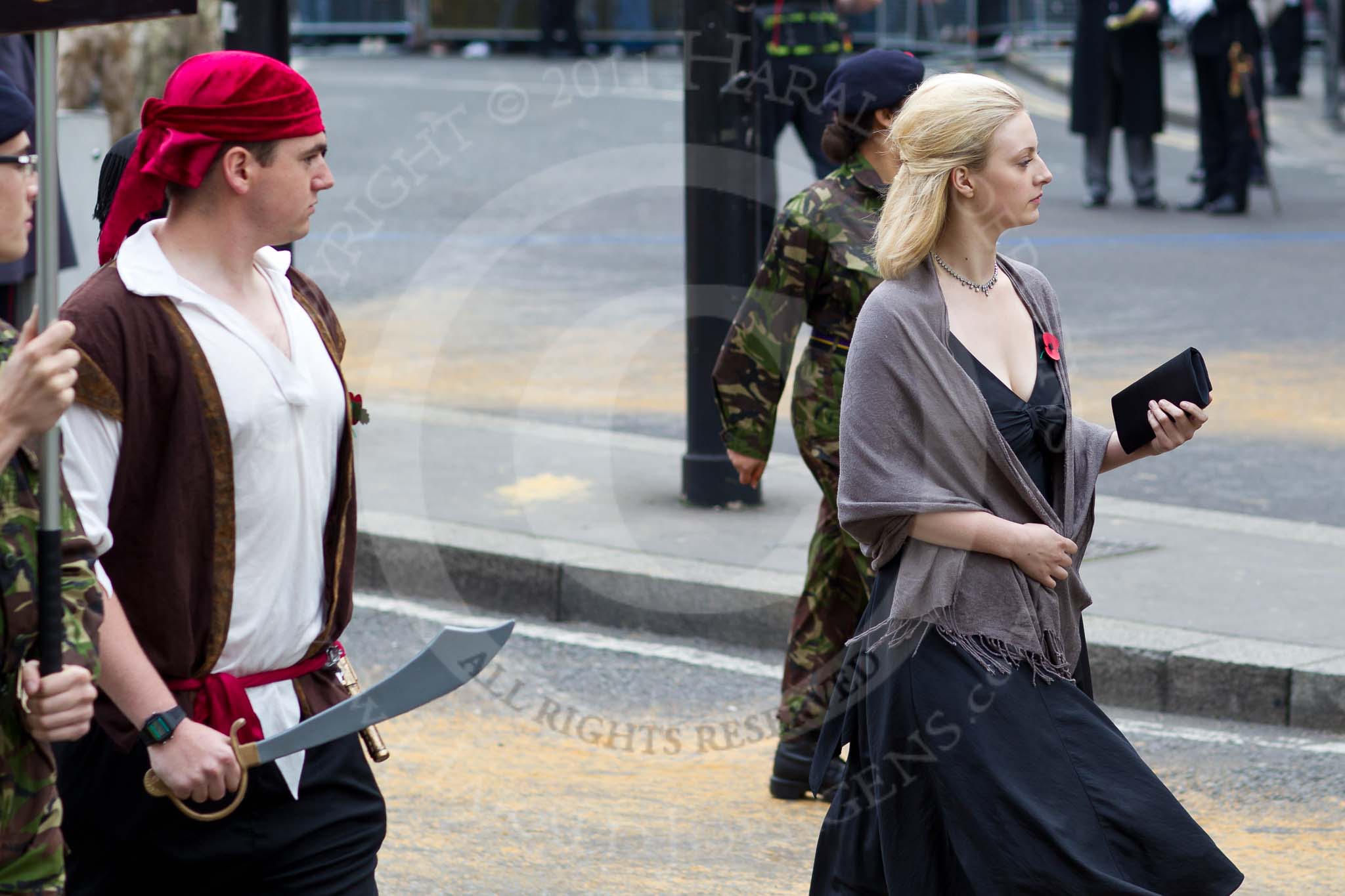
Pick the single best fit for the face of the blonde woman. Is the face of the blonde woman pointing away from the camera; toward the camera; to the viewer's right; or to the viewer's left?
to the viewer's right

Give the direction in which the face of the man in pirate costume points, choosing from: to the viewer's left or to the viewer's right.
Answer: to the viewer's right

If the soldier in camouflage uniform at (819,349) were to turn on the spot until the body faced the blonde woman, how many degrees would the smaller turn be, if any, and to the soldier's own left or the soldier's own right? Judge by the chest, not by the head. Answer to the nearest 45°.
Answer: approximately 90° to the soldier's own right

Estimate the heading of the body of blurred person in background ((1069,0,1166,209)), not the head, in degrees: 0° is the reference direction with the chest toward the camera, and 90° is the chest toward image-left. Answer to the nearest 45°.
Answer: approximately 0°

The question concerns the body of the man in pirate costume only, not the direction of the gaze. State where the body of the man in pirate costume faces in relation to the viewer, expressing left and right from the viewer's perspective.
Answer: facing the viewer and to the right of the viewer

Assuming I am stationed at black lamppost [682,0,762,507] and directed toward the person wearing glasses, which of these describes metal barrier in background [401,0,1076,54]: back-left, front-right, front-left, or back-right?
back-right

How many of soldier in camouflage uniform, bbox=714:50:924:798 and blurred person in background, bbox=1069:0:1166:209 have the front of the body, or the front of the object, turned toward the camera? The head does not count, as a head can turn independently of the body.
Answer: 1

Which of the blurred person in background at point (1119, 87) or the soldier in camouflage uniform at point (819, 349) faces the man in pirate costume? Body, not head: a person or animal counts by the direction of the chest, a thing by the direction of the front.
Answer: the blurred person in background

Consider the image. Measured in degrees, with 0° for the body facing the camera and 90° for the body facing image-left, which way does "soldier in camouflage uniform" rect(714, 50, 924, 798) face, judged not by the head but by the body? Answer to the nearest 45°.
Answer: approximately 270°
